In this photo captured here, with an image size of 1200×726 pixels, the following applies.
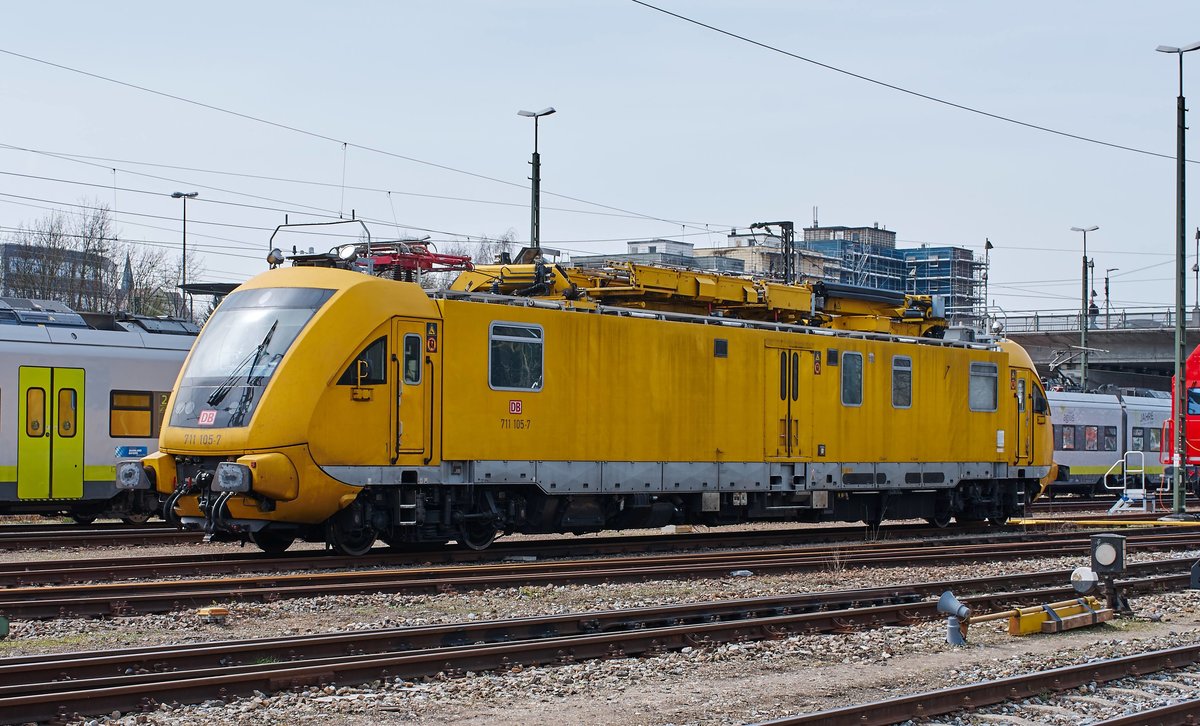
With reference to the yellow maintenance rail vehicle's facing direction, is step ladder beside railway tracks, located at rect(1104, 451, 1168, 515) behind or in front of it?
behind

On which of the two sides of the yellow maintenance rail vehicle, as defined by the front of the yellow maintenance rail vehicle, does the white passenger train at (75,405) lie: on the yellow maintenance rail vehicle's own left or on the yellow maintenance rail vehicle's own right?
on the yellow maintenance rail vehicle's own right

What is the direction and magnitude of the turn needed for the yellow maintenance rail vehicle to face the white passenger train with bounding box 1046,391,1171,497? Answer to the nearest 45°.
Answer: approximately 180°

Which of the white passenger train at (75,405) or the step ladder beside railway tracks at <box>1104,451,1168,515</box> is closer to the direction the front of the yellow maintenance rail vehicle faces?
the white passenger train
